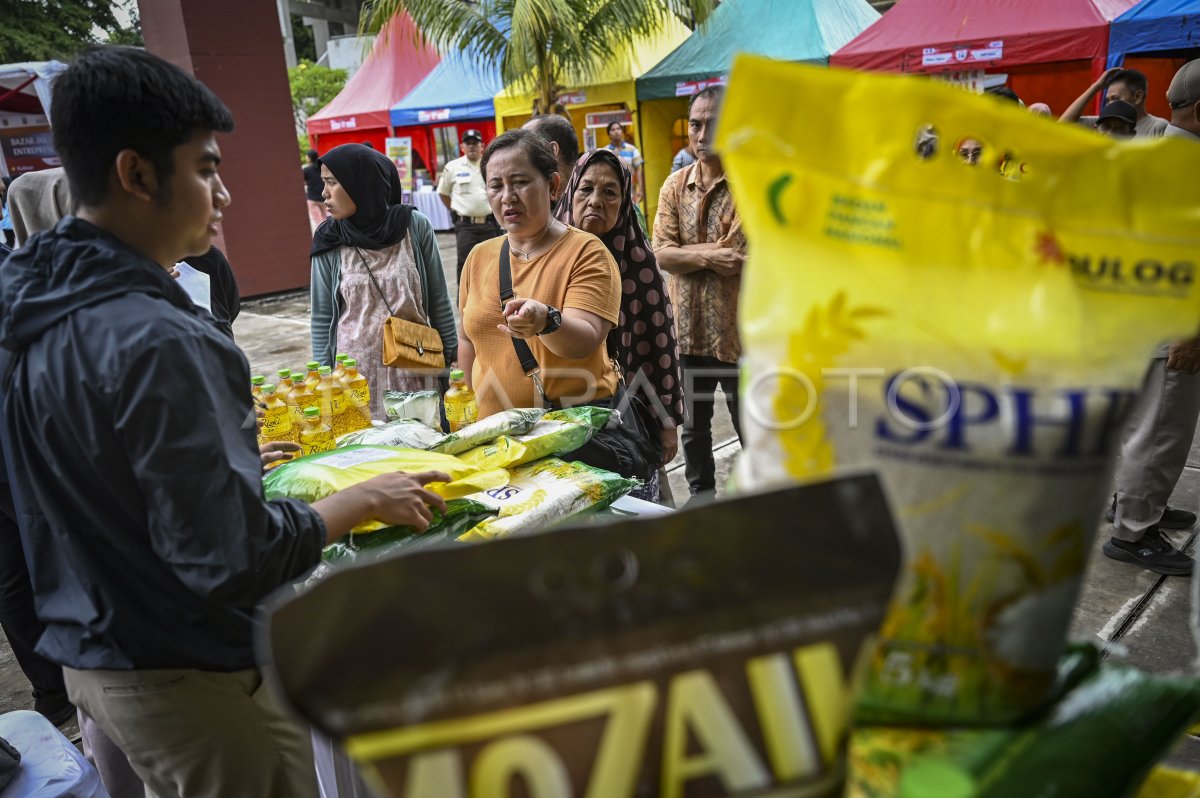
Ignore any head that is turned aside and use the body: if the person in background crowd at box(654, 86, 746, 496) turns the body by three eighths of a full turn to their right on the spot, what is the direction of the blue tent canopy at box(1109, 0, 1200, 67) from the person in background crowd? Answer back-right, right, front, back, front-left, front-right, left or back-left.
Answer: right

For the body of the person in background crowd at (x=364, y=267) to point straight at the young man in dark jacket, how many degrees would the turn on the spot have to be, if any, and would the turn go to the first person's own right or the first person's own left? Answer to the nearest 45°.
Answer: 0° — they already face them

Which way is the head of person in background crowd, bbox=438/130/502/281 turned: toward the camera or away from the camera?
toward the camera

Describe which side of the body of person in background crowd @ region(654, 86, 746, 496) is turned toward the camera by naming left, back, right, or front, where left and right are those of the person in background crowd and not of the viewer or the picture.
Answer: front

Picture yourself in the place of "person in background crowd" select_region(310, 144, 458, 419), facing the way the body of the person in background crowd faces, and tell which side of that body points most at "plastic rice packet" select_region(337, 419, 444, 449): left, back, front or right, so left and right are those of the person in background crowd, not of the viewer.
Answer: front

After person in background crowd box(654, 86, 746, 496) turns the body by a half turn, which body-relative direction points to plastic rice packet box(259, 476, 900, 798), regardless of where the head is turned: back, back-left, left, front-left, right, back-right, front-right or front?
back

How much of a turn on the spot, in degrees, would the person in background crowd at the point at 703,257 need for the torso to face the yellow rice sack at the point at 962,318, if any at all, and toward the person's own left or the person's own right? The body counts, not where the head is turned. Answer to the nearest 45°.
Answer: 0° — they already face it

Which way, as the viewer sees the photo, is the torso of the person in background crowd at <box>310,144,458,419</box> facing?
toward the camera

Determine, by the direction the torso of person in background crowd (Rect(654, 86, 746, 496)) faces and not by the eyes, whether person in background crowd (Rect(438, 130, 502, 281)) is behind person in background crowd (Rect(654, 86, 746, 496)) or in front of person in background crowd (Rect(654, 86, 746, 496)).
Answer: behind

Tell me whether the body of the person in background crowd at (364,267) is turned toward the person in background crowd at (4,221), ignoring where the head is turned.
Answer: no

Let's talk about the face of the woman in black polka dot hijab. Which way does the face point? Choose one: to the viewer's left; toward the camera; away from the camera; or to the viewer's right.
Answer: toward the camera

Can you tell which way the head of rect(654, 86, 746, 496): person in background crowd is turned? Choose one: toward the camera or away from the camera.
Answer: toward the camera

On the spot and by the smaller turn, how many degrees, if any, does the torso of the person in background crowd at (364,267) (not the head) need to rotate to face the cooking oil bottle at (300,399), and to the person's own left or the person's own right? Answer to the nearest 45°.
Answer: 0° — they already face it

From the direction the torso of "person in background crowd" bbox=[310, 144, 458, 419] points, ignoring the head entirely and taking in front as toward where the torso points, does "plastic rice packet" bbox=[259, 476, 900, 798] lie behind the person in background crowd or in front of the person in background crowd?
in front

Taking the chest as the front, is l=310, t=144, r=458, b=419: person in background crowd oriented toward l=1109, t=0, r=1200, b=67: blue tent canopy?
no

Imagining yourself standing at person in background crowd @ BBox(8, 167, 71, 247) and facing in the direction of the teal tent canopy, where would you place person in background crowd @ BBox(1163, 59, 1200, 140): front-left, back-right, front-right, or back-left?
front-right

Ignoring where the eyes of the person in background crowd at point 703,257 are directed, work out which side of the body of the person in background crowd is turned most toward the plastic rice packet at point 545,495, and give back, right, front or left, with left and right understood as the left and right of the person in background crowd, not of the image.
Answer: front

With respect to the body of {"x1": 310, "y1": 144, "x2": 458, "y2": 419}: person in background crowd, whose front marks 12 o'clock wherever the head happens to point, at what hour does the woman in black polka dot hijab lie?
The woman in black polka dot hijab is roughly at 10 o'clock from the person in background crowd.

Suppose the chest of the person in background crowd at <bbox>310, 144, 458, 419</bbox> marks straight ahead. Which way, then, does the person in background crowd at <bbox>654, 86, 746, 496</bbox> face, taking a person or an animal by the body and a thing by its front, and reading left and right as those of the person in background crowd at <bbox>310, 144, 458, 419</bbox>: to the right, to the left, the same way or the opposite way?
the same way

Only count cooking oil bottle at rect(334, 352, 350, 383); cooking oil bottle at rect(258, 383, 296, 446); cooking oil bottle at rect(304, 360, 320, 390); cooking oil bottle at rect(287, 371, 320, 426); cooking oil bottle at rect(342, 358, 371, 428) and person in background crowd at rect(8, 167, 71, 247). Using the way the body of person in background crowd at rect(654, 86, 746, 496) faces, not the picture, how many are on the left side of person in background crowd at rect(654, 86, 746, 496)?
0

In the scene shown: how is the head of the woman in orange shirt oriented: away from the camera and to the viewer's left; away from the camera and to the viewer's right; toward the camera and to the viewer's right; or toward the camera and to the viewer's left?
toward the camera and to the viewer's left
